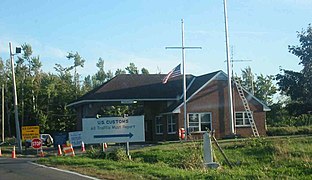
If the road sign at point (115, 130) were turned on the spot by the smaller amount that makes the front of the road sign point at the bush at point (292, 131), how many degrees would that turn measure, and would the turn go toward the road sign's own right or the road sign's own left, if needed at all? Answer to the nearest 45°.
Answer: approximately 135° to the road sign's own left

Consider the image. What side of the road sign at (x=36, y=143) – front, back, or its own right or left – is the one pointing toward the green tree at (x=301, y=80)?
left

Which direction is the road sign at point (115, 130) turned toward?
toward the camera

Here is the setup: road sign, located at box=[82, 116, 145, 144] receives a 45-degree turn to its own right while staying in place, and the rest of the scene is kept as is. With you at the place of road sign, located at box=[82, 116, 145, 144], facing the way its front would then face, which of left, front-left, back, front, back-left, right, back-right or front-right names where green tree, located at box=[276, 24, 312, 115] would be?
back

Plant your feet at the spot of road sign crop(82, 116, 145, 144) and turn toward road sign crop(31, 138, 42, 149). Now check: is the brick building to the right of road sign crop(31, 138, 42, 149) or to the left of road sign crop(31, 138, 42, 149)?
right

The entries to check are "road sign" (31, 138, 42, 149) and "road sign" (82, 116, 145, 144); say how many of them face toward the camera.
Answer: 2

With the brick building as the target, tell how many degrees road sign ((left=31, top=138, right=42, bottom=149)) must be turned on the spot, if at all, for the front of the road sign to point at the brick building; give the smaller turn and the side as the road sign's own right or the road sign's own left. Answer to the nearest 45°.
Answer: approximately 135° to the road sign's own left

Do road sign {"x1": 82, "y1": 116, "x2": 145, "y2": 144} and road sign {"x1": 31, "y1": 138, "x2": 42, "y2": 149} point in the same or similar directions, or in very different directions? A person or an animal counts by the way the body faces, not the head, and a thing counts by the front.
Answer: same or similar directions

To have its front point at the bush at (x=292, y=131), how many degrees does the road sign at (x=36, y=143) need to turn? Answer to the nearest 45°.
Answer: approximately 90° to its left

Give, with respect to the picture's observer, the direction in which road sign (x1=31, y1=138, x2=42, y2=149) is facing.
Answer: facing the viewer
